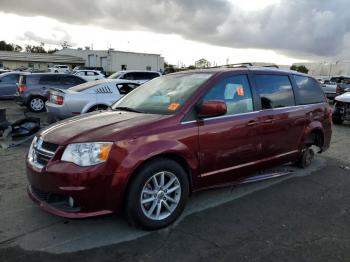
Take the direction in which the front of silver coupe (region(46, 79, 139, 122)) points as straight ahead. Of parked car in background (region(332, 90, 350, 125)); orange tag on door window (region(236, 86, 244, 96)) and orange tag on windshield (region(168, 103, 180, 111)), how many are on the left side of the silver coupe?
0

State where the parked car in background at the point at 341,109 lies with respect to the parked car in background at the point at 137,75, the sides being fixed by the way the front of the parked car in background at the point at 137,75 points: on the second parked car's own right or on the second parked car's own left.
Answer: on the second parked car's own left

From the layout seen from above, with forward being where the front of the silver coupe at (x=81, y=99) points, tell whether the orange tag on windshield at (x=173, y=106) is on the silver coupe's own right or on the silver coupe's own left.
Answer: on the silver coupe's own right

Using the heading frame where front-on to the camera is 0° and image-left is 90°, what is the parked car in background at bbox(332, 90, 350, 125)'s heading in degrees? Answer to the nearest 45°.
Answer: approximately 45°

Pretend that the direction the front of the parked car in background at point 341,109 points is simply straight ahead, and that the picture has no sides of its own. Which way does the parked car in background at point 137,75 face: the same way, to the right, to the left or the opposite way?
the same way

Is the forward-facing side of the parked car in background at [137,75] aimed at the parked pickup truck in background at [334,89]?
no

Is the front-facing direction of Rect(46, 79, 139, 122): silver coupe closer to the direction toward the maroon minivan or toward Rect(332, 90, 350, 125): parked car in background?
the parked car in background

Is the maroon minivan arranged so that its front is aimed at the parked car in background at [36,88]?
no

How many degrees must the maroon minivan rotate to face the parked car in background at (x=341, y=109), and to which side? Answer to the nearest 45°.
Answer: approximately 180°

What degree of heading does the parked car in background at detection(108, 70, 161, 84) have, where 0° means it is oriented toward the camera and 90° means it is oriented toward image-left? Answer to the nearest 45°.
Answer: approximately 90°

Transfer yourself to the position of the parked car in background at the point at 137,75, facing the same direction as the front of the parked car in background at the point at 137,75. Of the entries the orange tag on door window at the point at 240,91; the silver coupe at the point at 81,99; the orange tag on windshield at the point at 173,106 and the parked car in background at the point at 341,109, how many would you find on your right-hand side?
0
